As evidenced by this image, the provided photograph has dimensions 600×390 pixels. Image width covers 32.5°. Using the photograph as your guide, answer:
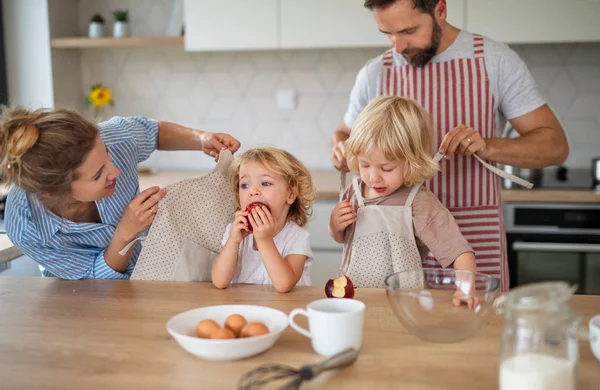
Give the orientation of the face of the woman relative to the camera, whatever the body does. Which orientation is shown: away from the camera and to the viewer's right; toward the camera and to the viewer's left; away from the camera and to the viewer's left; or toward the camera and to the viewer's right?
toward the camera and to the viewer's right

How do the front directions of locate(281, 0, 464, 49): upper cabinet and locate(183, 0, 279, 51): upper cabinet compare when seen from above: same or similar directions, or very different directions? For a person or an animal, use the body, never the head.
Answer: same or similar directions

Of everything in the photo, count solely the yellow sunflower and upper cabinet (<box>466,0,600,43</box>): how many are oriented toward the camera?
2

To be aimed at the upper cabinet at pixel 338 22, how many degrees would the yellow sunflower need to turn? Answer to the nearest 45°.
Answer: approximately 45° to its left

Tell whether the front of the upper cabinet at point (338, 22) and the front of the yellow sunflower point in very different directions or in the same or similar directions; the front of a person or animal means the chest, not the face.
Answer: same or similar directions

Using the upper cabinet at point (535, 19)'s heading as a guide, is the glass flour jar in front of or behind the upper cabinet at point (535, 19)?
in front

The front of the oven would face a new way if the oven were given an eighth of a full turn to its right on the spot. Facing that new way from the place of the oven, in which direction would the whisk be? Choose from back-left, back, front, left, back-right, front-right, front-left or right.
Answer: front-left

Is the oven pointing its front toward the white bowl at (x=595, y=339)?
yes

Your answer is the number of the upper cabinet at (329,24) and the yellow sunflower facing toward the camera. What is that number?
2

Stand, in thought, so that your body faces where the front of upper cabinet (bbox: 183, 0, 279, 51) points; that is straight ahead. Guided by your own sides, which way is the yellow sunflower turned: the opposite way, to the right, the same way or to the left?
the same way

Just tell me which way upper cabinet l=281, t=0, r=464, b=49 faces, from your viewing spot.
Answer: facing the viewer

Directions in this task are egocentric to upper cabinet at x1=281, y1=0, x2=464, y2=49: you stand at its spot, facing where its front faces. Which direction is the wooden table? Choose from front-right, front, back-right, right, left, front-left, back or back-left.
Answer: front

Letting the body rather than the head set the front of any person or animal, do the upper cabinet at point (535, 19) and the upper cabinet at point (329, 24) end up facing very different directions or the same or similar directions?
same or similar directions

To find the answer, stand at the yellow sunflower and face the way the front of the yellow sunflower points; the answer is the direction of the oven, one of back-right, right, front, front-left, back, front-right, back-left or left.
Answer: front-left

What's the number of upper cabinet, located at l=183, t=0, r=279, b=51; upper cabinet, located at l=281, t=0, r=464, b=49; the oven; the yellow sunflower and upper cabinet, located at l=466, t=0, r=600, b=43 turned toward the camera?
5

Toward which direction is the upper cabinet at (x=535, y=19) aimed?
toward the camera

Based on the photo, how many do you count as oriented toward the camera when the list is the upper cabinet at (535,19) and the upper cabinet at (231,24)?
2

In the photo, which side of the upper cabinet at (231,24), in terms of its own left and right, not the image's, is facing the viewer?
front

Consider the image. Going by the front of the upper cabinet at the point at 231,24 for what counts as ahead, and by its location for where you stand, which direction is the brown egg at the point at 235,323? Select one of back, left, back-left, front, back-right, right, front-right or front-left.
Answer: front

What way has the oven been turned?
toward the camera

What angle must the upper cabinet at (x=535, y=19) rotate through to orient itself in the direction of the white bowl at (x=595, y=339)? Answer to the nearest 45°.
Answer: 0° — it already faces it
